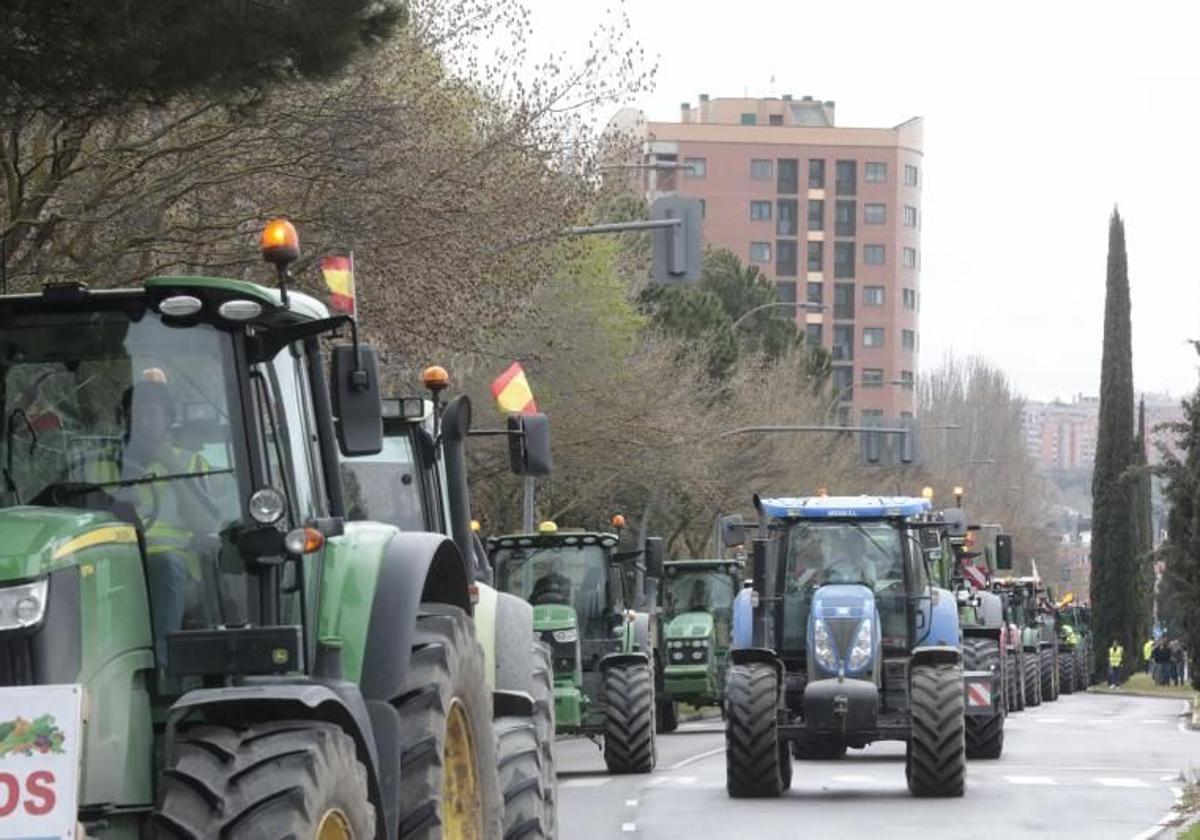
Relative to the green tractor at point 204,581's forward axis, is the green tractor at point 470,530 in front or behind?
behind

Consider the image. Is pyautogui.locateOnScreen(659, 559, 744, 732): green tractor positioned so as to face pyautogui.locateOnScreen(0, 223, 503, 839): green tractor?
yes

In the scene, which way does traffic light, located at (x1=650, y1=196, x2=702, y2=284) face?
away from the camera

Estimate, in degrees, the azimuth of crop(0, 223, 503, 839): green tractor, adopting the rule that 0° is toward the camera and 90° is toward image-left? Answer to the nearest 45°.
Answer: approximately 45°

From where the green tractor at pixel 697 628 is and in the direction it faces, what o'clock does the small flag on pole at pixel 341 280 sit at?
The small flag on pole is roughly at 12 o'clock from the green tractor.

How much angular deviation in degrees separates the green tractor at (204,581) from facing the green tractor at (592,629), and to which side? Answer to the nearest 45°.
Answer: approximately 135° to its right

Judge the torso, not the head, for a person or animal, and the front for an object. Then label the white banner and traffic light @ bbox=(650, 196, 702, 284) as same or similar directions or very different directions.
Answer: very different directions
